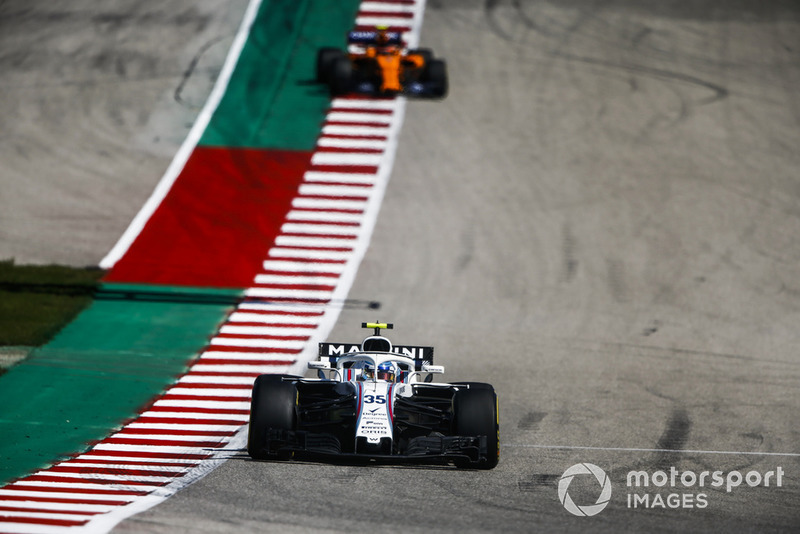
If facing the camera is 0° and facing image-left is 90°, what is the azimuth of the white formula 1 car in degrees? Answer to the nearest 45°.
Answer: approximately 0°

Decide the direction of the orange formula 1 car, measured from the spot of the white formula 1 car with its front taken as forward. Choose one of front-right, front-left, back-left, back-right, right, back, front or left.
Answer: back

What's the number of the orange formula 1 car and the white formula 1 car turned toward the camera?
2

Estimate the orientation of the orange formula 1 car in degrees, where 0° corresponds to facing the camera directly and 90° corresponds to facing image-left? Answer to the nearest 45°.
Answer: approximately 0°

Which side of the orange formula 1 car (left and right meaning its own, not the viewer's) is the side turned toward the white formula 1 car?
front
